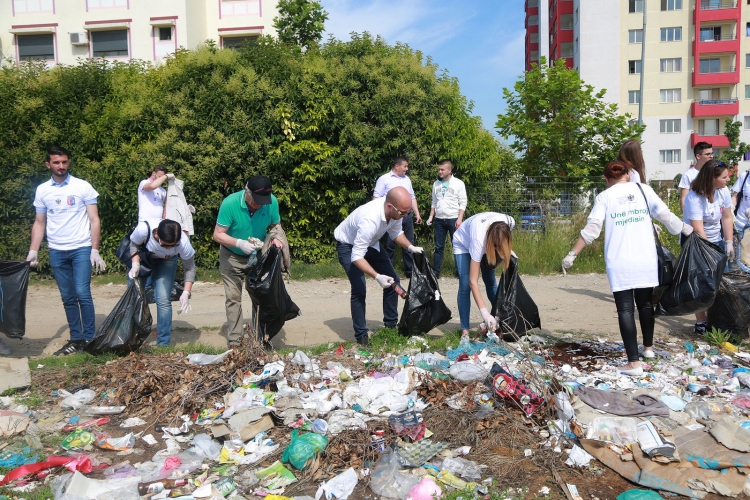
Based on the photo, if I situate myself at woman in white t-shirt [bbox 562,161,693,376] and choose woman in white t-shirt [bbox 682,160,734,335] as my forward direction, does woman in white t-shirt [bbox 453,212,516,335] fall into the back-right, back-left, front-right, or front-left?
back-left

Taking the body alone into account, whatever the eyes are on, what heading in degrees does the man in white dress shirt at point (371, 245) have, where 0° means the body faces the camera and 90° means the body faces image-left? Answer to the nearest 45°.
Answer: approximately 315°

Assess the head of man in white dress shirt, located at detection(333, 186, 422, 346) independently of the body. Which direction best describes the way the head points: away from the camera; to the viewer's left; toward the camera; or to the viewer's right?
to the viewer's right

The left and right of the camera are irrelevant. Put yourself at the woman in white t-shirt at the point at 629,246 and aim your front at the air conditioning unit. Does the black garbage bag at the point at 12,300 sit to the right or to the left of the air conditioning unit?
left

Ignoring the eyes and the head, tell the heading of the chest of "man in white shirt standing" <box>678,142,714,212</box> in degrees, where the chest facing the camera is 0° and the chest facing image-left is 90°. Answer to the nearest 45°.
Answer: approximately 315°

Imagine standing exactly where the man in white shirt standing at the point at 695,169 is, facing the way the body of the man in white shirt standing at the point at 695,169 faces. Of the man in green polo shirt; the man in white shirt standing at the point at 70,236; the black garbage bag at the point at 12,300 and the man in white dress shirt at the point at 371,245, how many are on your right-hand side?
4

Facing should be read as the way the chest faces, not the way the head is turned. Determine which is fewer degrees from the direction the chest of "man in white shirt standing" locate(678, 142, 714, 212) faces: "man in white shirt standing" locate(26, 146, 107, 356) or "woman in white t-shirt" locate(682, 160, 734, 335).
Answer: the woman in white t-shirt

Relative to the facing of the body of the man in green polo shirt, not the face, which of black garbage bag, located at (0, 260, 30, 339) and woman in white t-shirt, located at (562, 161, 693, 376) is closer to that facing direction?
the woman in white t-shirt

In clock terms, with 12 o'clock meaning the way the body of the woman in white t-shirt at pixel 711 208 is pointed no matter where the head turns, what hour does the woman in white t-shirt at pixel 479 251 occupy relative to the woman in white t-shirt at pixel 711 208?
the woman in white t-shirt at pixel 479 251 is roughly at 3 o'clock from the woman in white t-shirt at pixel 711 208.

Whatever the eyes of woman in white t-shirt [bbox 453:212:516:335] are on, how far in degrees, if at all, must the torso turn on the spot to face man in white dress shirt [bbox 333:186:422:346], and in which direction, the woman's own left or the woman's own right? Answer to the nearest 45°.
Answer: approximately 135° to the woman's own right
